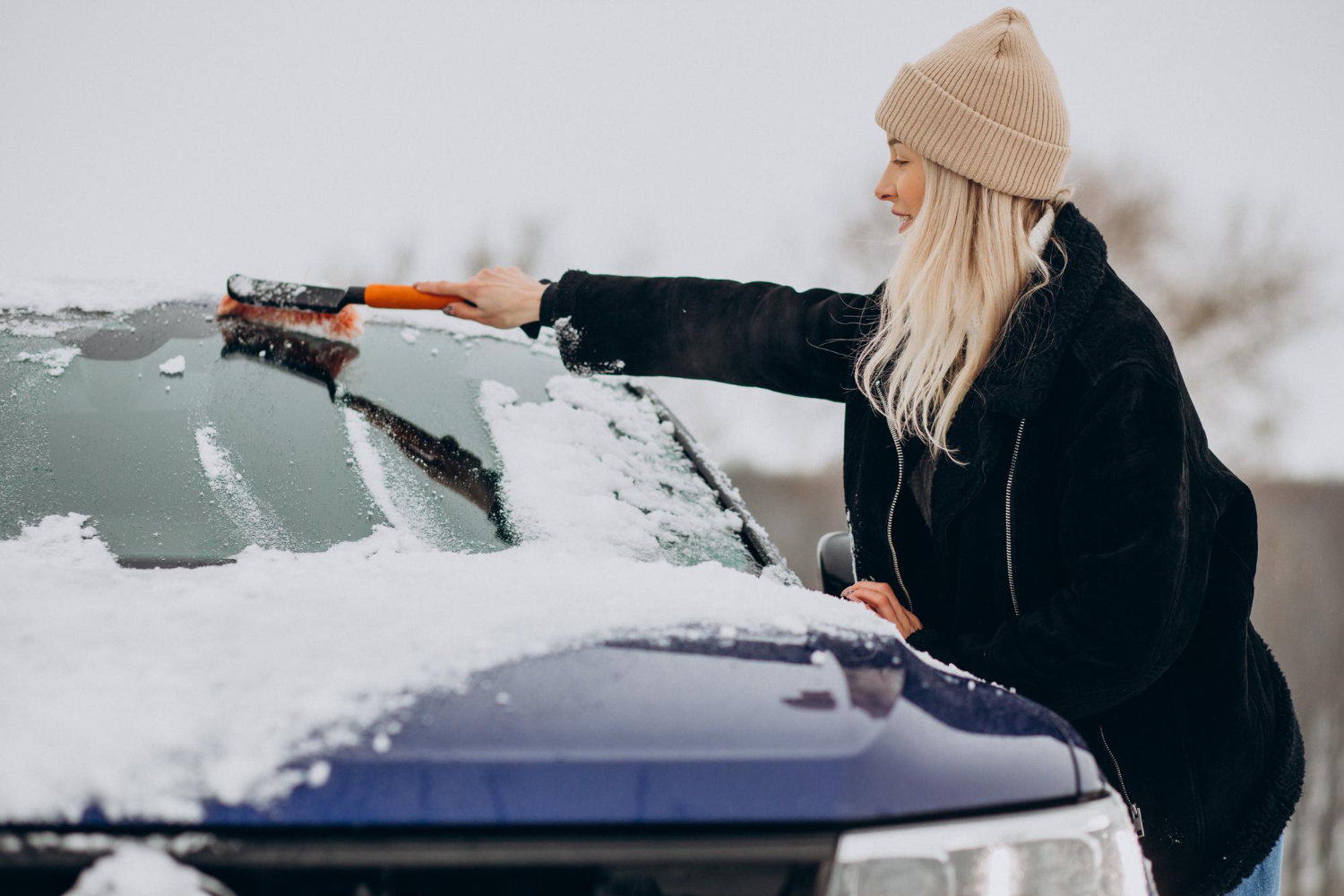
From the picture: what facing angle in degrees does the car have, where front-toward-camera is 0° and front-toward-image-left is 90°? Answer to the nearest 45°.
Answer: approximately 0°

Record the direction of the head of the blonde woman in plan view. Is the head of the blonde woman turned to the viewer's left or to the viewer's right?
to the viewer's left
